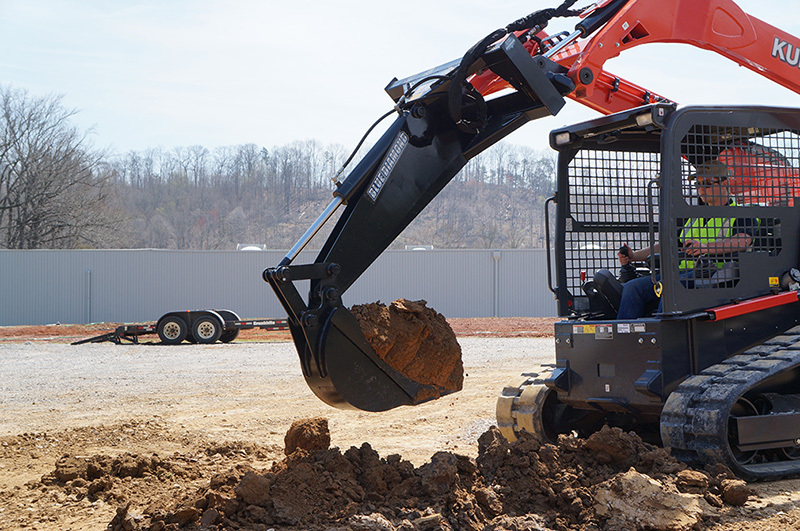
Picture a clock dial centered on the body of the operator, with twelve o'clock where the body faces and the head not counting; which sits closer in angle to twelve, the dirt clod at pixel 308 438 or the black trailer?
the dirt clod

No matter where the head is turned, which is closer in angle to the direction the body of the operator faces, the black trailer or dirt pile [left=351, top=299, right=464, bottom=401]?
the dirt pile

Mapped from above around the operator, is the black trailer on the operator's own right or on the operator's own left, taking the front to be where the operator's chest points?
on the operator's own right
